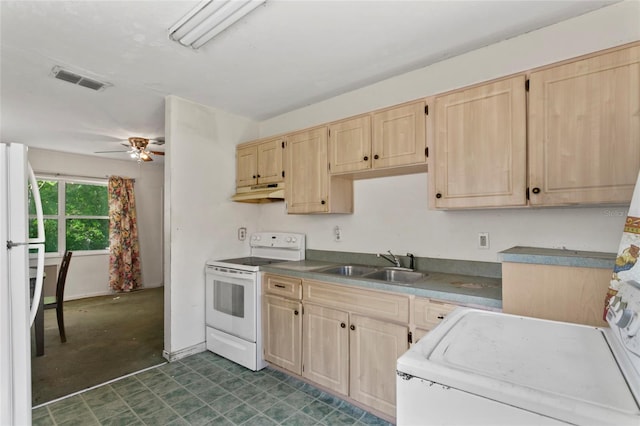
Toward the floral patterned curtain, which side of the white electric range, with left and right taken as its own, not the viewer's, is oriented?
right

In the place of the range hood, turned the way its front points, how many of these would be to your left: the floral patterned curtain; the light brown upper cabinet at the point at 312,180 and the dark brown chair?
1

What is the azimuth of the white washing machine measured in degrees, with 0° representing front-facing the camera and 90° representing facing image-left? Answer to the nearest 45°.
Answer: approximately 90°

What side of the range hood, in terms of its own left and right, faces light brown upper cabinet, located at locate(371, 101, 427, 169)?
left

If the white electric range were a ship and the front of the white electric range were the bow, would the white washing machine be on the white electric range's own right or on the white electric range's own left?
on the white electric range's own left

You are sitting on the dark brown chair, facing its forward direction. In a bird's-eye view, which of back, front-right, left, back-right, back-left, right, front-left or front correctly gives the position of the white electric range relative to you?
back-left

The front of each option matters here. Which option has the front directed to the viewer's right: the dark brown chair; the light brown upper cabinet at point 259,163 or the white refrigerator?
the white refrigerator

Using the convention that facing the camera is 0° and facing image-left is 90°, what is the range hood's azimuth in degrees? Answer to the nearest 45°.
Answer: approximately 45°

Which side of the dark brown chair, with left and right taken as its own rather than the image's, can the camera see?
left

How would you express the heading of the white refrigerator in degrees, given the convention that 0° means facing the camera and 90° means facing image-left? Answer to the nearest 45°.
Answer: approximately 270°

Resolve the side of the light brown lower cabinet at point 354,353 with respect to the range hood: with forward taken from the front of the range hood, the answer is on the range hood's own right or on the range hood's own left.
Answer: on the range hood's own left
